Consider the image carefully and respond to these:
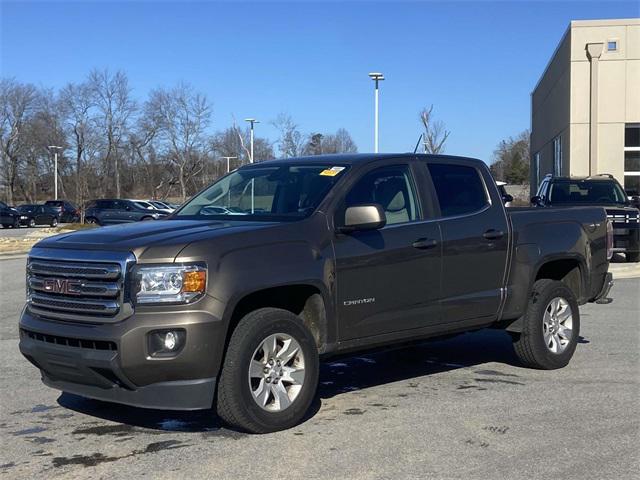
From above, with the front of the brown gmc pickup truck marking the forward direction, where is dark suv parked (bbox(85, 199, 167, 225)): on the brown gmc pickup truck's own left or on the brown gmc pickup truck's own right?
on the brown gmc pickup truck's own right

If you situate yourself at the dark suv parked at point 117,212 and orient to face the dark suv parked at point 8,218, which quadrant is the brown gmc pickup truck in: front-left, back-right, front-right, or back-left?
back-left

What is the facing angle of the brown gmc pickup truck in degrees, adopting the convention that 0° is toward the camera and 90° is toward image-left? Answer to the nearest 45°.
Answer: approximately 45°

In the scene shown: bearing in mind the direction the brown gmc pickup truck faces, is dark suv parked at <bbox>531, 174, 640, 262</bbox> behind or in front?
behind

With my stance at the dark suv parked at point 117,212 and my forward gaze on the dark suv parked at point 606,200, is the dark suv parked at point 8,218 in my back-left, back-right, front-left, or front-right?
back-right

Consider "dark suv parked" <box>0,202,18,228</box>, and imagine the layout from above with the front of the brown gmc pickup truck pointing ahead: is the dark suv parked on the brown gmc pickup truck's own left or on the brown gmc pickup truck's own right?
on the brown gmc pickup truck's own right
